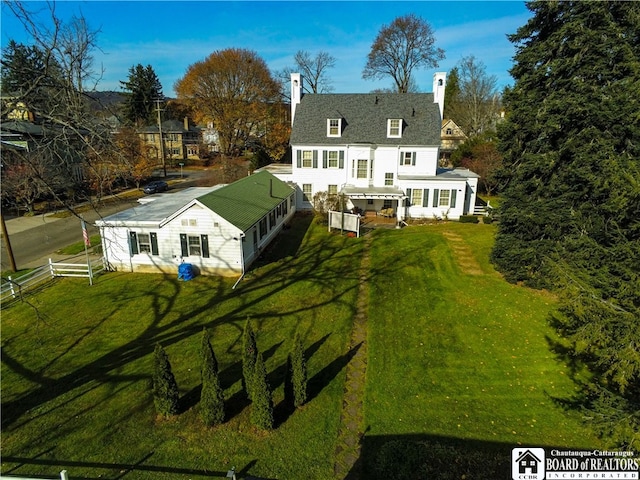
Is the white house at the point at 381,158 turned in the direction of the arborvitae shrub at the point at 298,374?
yes

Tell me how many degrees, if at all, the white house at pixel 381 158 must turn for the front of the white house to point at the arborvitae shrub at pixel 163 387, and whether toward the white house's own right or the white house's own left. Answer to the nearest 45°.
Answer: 0° — it already faces it

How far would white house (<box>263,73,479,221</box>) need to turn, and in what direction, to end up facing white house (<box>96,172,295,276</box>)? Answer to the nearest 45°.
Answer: approximately 135° to its left
